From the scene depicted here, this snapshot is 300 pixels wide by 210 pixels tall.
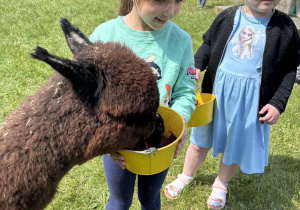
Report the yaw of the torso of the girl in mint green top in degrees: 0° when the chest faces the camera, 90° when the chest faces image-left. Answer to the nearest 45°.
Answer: approximately 0°

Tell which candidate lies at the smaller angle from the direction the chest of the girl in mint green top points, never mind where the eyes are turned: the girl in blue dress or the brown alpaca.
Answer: the brown alpaca

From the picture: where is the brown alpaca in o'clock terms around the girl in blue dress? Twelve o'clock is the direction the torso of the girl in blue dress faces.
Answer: The brown alpaca is roughly at 1 o'clock from the girl in blue dress.

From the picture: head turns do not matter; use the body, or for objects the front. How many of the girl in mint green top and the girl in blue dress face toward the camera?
2

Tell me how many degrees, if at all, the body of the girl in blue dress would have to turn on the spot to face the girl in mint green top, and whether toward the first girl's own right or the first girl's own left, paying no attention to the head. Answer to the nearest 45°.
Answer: approximately 45° to the first girl's own right

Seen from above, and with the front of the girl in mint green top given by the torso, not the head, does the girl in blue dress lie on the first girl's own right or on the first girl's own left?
on the first girl's own left

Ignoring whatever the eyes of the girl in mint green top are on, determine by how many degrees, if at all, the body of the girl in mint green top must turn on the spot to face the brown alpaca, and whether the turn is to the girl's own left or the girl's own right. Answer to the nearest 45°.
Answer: approximately 45° to the girl's own right

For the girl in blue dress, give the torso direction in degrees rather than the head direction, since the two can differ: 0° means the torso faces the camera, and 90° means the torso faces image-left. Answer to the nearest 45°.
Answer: approximately 0°
